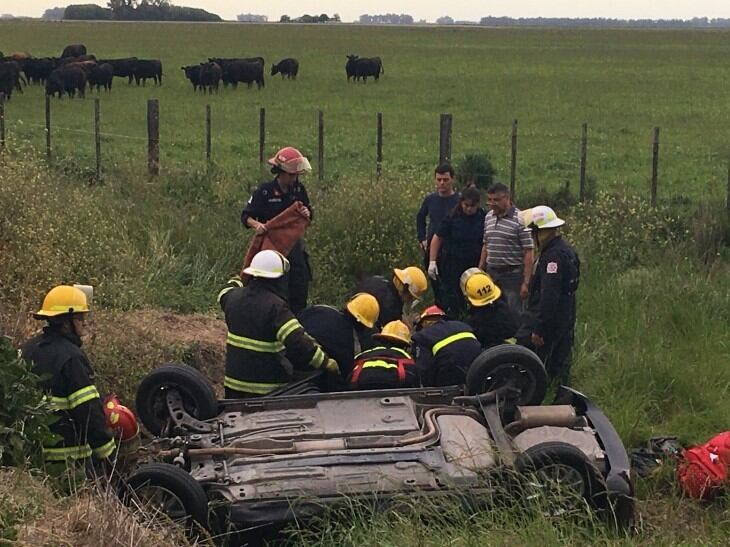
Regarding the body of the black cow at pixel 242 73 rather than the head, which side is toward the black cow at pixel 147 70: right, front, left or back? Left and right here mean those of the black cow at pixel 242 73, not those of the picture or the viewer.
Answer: front

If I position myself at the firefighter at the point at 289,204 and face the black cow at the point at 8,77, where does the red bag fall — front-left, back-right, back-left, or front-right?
back-right

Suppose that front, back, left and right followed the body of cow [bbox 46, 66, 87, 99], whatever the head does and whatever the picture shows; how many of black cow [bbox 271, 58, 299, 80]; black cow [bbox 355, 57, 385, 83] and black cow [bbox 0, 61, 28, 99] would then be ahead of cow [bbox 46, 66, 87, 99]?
1

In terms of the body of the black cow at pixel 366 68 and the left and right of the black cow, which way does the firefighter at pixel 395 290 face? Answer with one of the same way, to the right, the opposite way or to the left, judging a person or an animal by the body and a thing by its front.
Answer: the opposite way

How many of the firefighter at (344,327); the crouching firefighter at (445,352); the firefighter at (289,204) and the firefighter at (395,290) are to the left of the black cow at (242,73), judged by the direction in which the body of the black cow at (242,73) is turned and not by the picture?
4

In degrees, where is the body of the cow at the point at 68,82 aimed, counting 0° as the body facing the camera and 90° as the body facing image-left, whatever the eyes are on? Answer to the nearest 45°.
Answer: approximately 90°

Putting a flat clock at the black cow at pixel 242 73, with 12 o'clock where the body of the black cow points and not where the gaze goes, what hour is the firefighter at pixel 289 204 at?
The firefighter is roughly at 9 o'clock from the black cow.

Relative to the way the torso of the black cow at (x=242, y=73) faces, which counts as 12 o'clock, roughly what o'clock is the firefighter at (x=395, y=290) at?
The firefighter is roughly at 9 o'clock from the black cow.

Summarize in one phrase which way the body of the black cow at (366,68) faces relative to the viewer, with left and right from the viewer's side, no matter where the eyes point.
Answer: facing to the left of the viewer

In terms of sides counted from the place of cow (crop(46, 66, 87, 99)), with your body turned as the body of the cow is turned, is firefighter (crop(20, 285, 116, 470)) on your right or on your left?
on your left

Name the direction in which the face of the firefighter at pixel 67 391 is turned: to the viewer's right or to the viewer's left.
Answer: to the viewer's right
